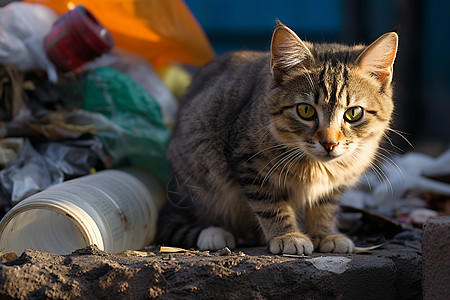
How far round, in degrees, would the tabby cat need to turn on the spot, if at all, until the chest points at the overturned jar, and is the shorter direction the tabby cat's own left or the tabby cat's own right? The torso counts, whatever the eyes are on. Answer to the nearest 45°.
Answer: approximately 135° to the tabby cat's own right

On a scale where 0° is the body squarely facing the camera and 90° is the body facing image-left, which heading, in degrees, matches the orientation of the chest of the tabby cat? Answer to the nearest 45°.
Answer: approximately 315°

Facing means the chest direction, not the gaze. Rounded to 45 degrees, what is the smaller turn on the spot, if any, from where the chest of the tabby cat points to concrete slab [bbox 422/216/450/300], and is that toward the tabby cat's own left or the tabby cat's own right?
0° — it already faces it

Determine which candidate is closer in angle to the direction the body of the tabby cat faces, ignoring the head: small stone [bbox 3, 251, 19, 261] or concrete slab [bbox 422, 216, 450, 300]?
the concrete slab

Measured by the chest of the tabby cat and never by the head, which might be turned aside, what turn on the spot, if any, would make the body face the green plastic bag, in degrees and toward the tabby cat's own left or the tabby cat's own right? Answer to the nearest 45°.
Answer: approximately 180°

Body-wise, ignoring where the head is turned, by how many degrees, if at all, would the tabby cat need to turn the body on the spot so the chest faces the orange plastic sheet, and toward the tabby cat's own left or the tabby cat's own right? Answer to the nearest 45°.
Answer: approximately 180°

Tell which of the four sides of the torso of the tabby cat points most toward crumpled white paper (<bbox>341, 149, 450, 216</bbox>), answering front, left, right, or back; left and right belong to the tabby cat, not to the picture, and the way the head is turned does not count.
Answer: left

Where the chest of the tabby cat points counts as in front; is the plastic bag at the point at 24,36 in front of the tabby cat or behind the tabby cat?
behind
